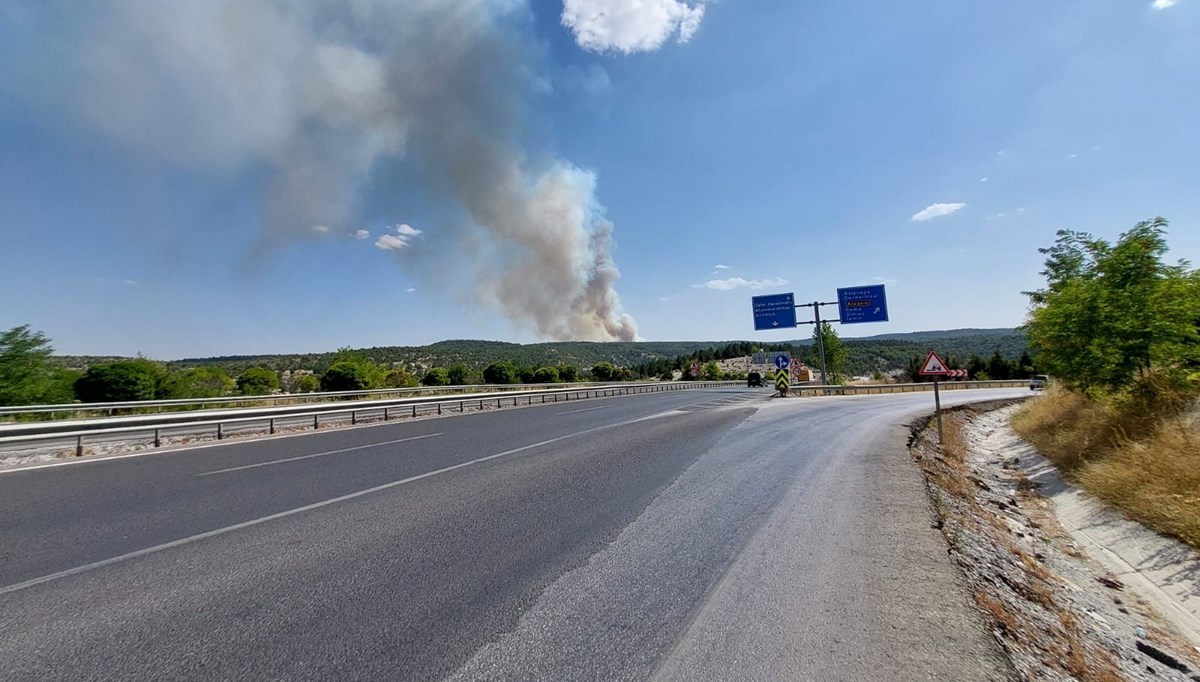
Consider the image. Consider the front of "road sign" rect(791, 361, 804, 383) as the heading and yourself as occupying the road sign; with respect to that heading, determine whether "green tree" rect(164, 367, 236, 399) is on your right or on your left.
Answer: on your right

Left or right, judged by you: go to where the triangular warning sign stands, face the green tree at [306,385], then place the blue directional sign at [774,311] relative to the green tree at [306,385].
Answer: right

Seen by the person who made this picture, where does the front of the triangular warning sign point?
facing the viewer

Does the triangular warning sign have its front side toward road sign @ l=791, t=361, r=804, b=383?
no

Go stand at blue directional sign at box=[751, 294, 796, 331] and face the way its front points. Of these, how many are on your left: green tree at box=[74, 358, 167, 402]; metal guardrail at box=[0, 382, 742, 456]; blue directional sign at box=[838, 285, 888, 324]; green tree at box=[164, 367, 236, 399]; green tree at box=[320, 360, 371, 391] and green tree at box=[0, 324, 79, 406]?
1

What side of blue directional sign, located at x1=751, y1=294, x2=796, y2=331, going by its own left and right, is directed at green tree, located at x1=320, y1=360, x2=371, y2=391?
right

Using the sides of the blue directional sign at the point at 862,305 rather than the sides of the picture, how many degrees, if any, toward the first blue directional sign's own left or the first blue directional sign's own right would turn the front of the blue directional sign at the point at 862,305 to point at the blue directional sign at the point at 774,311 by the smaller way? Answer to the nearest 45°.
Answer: approximately 90° to the first blue directional sign's own right

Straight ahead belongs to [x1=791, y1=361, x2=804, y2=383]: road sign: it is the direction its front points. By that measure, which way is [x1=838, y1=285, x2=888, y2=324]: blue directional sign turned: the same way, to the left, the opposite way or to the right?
the same way

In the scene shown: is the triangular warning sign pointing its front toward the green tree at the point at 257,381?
no

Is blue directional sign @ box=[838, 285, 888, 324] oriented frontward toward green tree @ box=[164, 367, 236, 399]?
no

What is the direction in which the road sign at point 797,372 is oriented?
toward the camera

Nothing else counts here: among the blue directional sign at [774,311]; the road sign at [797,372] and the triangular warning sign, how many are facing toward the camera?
3

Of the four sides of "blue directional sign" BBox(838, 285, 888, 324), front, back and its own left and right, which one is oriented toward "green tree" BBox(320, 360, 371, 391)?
right

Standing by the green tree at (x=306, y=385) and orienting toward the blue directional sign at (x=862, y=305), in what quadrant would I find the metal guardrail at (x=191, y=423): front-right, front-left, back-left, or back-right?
front-right

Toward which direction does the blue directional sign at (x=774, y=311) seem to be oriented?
toward the camera

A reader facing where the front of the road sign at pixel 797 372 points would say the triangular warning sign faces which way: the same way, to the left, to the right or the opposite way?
the same way

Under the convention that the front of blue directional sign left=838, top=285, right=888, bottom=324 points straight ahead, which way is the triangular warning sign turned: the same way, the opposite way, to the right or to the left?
the same way
